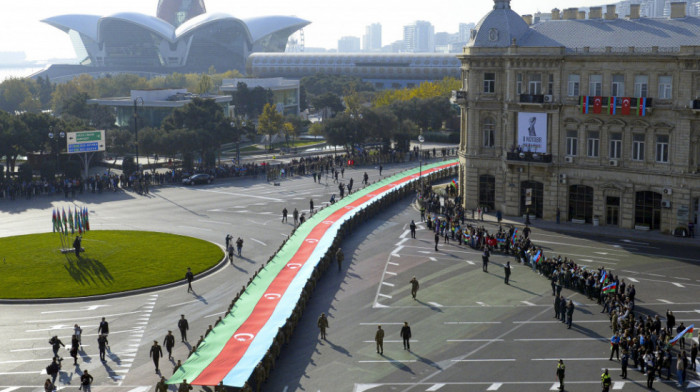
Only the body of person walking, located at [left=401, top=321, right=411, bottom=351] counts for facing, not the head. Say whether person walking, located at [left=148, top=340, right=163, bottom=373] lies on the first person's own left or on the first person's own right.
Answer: on the first person's own right

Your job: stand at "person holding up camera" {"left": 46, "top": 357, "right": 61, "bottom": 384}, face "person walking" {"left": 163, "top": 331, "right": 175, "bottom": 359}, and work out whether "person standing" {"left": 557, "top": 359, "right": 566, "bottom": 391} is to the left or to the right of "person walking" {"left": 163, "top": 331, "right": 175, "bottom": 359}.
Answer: right

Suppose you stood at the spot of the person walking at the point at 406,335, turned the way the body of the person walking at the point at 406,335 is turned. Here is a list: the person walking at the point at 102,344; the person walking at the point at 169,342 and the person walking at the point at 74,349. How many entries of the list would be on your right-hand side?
3

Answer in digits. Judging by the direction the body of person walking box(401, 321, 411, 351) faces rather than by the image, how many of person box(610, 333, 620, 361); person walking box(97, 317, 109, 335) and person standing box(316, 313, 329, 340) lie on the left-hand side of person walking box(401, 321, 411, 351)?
1

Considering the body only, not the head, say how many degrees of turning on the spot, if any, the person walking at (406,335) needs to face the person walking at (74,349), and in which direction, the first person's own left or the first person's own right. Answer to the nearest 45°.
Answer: approximately 90° to the first person's own right

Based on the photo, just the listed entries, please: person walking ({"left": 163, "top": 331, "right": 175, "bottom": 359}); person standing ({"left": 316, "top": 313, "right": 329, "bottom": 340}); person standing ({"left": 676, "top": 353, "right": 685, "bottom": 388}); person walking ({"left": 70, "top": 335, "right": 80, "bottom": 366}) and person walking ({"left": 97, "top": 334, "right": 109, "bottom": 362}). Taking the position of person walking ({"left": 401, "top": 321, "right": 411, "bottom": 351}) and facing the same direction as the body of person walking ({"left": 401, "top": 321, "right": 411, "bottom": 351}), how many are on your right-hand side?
4

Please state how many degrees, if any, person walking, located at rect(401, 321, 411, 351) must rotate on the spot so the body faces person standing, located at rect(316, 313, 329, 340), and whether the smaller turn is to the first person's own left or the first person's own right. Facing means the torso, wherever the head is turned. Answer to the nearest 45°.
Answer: approximately 90° to the first person's own right

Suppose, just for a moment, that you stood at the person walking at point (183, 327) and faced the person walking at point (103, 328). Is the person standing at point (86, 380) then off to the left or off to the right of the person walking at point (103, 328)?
left

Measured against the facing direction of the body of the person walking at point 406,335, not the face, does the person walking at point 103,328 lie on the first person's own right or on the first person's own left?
on the first person's own right

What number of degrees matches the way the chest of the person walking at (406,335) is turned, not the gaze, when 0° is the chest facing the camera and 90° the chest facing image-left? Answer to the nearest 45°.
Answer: approximately 0°

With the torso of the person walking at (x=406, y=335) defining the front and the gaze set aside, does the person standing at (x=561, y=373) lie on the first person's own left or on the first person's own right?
on the first person's own left

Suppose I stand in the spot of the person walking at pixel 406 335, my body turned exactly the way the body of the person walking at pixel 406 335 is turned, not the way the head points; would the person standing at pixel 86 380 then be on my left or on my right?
on my right

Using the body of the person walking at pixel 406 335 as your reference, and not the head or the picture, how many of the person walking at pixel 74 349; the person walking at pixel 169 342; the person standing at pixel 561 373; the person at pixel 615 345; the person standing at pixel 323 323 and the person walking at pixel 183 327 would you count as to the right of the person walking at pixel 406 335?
4

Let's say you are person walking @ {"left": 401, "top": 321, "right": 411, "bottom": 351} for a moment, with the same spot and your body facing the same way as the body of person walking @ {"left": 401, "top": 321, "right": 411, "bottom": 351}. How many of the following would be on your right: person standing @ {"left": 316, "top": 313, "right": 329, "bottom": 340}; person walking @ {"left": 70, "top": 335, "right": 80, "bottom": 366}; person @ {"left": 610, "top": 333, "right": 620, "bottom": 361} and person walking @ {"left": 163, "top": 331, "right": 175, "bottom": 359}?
3
